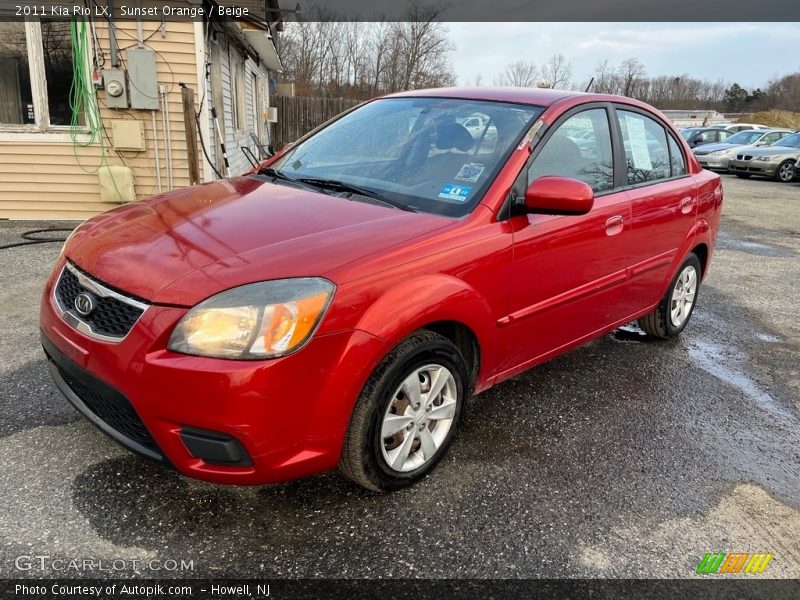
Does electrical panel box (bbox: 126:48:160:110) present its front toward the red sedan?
yes

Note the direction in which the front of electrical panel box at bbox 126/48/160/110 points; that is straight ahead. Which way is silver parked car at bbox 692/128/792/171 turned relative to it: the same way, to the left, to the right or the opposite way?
to the right

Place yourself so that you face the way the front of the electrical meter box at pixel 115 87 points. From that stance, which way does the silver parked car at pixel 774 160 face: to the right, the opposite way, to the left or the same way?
to the right

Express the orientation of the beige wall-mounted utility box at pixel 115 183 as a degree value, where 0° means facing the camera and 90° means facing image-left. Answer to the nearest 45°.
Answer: approximately 0°

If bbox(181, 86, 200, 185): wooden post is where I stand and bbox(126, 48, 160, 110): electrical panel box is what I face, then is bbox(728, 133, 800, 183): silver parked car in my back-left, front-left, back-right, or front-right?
back-right

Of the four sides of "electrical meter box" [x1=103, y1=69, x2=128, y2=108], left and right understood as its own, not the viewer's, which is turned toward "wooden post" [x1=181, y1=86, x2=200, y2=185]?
left

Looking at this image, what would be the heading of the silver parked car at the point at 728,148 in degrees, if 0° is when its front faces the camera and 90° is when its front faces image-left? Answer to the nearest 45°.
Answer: approximately 45°

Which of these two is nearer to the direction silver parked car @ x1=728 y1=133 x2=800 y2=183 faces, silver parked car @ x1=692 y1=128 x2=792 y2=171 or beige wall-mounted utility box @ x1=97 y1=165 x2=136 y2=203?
the beige wall-mounted utility box

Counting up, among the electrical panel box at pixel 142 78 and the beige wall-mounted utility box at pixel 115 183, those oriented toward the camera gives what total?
2

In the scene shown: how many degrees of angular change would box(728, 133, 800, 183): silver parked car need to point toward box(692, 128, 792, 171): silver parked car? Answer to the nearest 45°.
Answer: approximately 90° to its right
